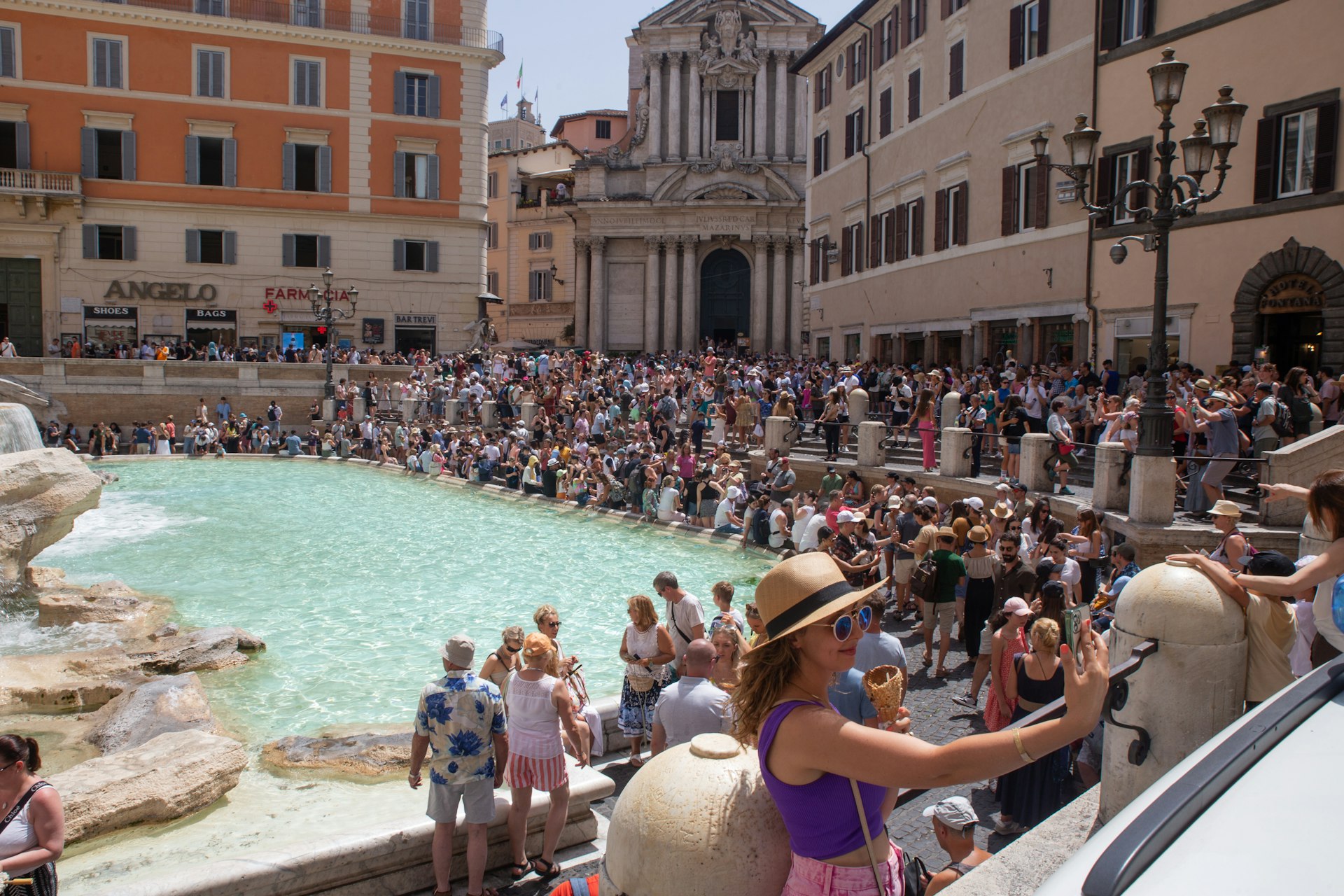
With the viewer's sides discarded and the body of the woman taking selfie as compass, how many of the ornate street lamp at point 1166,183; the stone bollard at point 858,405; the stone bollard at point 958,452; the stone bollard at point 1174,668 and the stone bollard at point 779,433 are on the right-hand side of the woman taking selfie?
0

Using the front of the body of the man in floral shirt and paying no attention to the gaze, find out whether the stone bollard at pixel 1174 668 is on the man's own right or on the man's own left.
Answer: on the man's own right

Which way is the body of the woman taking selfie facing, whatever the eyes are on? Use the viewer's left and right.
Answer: facing to the right of the viewer

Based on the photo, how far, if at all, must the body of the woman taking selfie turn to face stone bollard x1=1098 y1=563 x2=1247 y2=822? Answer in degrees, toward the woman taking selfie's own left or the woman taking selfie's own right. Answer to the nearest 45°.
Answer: approximately 45° to the woman taking selfie's own left

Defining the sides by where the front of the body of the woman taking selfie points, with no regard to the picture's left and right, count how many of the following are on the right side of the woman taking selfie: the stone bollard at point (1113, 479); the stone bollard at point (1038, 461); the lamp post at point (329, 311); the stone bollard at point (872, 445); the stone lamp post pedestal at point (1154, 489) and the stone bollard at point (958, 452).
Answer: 0

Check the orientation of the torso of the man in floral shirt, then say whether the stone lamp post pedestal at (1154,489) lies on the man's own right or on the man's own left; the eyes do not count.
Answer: on the man's own right

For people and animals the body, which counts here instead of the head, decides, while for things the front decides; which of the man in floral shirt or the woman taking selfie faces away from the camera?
the man in floral shirt

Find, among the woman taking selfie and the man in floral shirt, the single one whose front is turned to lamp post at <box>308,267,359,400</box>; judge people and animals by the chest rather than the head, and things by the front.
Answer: the man in floral shirt

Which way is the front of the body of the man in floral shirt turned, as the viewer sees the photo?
away from the camera

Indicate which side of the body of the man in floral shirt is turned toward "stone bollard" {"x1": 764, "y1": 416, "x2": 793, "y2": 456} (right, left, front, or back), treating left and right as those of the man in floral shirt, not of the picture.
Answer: front

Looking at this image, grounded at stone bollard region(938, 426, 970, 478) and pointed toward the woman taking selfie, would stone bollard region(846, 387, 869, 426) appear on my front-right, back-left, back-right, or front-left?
back-right

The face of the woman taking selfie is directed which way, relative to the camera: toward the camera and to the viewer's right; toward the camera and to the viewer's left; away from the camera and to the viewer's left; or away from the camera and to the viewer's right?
toward the camera and to the viewer's right

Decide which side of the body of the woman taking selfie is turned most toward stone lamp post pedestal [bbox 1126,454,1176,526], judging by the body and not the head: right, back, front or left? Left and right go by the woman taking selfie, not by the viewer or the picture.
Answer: left
